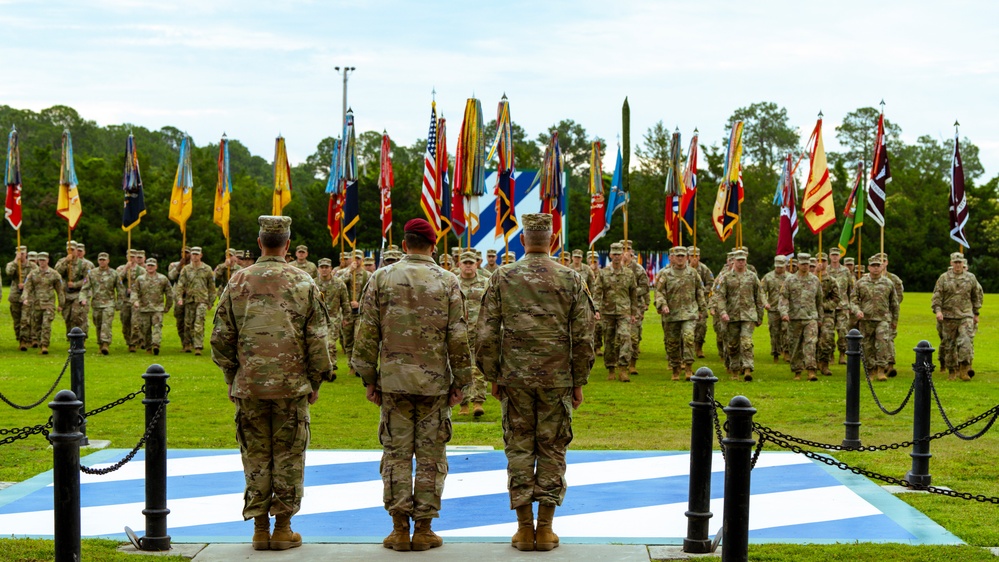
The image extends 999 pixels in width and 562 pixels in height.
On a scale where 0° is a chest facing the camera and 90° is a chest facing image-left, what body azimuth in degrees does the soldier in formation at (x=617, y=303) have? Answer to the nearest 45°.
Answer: approximately 0°

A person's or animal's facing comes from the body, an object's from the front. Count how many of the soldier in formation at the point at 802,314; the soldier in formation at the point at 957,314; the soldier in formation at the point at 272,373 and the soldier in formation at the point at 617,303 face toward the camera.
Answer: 3

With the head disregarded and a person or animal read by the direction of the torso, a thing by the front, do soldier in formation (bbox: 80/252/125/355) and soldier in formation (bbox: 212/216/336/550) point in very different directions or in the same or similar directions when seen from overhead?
very different directions

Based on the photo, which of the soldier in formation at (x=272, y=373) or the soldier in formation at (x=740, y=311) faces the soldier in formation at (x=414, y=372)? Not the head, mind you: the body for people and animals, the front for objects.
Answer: the soldier in formation at (x=740, y=311)

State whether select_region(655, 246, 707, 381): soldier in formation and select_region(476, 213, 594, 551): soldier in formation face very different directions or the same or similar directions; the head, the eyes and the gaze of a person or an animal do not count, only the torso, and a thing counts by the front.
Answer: very different directions

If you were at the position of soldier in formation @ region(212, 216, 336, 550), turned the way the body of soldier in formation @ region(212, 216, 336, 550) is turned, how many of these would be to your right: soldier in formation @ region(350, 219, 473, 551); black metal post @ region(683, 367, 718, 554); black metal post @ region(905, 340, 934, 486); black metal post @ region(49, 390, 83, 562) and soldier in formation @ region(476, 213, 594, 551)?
4

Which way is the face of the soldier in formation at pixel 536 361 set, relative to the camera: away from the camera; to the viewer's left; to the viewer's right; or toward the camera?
away from the camera

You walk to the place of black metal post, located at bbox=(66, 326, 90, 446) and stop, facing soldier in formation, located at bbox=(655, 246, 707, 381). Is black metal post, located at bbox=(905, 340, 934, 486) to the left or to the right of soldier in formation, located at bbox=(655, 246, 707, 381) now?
right

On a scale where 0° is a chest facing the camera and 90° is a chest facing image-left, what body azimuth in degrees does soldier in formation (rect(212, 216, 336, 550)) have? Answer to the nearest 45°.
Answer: approximately 180°

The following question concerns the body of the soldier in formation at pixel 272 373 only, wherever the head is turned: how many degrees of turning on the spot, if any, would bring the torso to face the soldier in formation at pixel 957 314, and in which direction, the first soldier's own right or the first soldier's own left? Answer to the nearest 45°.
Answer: approximately 45° to the first soldier's own right

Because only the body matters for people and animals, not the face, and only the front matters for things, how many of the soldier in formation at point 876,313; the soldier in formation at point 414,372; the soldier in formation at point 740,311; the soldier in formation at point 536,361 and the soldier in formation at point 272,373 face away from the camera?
3

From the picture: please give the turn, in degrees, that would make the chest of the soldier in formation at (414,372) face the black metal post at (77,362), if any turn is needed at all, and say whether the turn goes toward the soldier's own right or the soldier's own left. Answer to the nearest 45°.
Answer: approximately 45° to the soldier's own left

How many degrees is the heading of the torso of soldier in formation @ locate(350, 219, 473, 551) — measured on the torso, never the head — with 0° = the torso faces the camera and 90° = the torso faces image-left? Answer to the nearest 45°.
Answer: approximately 180°

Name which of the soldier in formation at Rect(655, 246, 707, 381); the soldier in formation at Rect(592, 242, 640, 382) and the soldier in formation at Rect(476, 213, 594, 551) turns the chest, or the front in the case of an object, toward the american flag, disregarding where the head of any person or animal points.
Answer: the soldier in formation at Rect(476, 213, 594, 551)
